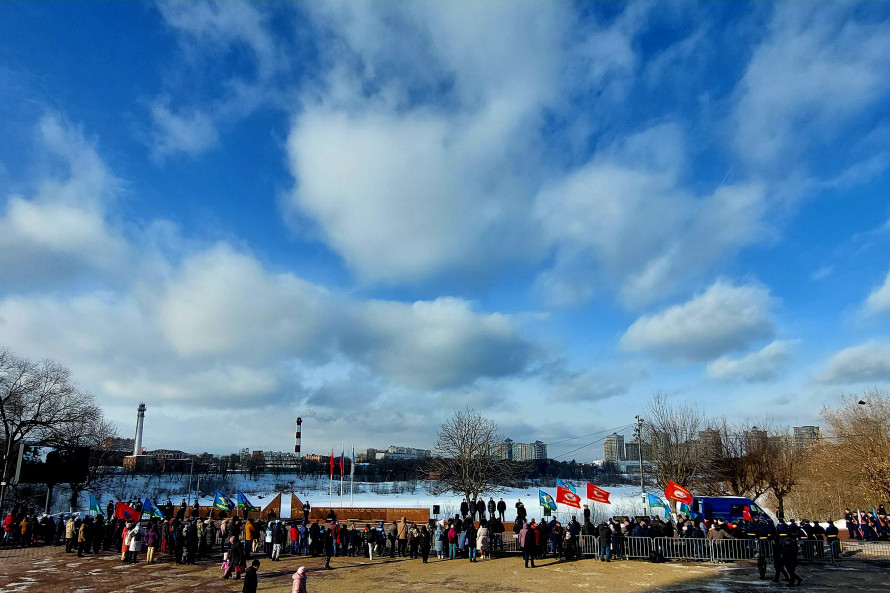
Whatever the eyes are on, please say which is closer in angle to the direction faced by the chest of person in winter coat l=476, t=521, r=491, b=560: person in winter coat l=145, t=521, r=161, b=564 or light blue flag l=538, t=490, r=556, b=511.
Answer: the light blue flag

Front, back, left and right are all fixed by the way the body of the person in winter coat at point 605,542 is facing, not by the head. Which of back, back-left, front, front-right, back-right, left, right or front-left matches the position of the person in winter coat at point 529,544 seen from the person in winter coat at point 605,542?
back-left

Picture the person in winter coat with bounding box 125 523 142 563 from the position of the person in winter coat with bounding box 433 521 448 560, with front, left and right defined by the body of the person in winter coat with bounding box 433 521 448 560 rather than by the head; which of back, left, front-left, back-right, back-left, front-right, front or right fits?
left

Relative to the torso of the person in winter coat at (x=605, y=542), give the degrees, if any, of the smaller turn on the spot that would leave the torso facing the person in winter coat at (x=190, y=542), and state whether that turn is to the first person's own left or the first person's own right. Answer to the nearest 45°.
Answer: approximately 90° to the first person's own left

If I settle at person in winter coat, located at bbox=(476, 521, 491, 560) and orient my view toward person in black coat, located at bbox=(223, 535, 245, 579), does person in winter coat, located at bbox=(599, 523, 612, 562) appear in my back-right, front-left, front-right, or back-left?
back-left

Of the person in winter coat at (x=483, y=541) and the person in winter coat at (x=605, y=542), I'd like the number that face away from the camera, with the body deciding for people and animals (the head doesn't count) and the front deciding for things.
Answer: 2

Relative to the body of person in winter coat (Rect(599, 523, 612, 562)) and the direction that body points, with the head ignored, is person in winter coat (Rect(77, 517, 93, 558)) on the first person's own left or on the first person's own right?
on the first person's own left

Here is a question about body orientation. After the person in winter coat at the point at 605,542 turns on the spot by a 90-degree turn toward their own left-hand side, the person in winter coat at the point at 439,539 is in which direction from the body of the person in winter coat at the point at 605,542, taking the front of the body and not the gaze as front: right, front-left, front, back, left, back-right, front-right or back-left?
front

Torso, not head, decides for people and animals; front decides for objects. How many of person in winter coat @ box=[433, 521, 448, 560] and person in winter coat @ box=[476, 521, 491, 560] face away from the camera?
2

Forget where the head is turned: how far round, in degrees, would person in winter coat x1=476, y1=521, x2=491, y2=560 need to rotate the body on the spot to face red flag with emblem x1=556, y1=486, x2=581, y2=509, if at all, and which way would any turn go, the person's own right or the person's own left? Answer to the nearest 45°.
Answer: approximately 45° to the person's own right

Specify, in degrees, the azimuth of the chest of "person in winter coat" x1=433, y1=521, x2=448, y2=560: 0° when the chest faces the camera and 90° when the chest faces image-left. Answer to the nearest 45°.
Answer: approximately 180°

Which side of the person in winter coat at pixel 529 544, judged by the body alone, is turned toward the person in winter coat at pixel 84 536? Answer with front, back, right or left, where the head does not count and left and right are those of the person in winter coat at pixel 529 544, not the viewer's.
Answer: left

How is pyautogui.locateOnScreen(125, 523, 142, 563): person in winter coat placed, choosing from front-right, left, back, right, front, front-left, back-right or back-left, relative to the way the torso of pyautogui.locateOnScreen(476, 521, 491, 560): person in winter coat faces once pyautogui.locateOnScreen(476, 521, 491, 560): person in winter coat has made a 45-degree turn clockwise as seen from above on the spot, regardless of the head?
back-left

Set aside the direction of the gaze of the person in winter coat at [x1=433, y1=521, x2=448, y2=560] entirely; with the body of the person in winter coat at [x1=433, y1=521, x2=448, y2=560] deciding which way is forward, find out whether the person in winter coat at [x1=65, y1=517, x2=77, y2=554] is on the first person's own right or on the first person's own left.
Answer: on the first person's own left

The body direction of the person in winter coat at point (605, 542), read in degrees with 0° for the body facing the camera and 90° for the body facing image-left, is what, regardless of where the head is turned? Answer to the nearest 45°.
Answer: approximately 180°

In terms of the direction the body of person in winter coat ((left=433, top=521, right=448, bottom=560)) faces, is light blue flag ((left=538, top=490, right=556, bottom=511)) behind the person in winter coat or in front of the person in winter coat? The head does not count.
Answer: in front

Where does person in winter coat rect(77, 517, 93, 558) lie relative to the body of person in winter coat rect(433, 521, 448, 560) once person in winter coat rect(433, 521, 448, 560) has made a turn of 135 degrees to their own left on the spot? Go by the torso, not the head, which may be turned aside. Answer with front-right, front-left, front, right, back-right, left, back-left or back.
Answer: front-right

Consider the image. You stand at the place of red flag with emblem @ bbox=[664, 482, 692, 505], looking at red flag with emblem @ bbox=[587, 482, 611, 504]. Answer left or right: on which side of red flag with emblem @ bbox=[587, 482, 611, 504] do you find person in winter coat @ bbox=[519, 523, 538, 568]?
left
